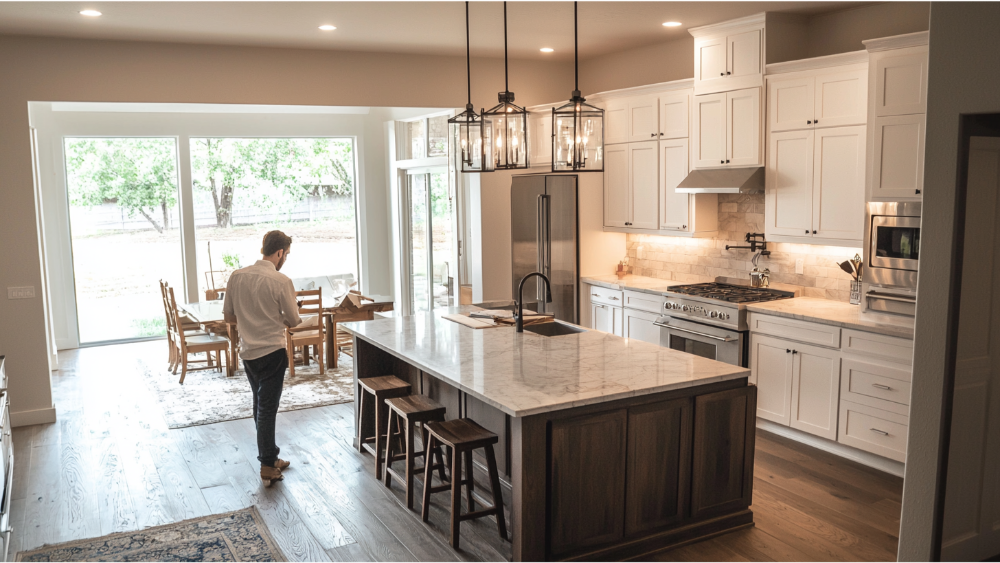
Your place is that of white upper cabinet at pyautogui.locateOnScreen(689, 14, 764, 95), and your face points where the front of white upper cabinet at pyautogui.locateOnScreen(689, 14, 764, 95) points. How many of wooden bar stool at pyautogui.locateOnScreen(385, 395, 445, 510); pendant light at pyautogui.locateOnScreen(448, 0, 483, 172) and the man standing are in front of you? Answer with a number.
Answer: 3

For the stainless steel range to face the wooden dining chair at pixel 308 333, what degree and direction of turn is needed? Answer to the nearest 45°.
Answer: approximately 45° to its right

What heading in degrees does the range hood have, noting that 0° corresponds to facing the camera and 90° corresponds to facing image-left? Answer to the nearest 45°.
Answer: approximately 45°

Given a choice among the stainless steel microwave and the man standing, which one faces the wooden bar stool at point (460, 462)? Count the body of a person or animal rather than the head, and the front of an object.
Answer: the stainless steel microwave

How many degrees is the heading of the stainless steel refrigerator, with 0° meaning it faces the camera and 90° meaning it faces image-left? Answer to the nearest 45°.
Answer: approximately 45°

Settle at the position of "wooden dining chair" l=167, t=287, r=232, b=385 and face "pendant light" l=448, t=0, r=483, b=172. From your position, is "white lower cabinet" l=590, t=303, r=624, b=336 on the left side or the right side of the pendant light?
left

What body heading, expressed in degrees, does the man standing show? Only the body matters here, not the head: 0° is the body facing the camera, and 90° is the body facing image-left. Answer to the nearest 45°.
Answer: approximately 225°

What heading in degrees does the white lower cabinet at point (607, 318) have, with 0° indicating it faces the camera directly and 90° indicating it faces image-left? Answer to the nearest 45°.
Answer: approximately 45°

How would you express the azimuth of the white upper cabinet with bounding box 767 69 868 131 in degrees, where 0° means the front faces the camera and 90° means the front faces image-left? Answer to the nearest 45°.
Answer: approximately 45°
